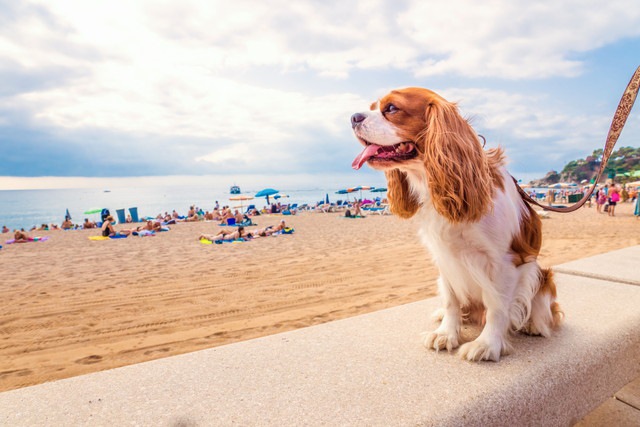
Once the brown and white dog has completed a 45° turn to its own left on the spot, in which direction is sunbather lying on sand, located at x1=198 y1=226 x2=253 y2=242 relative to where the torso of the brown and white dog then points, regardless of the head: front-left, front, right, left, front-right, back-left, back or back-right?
back-right

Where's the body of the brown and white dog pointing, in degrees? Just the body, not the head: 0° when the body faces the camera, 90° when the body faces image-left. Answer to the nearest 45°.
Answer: approximately 45°
